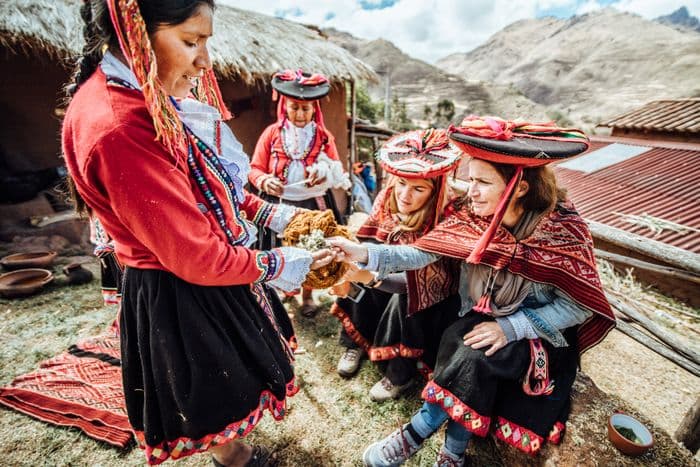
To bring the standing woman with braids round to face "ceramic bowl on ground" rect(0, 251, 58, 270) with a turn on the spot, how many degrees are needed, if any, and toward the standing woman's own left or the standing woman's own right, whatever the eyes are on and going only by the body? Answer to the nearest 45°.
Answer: approximately 135° to the standing woman's own left

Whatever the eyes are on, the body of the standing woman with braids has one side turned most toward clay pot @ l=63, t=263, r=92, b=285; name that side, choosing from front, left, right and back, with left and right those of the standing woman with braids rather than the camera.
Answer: left

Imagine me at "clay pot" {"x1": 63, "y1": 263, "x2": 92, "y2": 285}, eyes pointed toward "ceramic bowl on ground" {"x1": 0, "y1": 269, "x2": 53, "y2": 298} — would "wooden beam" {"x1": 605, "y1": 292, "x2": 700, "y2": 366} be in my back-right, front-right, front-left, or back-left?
back-left

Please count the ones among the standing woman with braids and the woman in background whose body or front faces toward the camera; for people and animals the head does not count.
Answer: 1

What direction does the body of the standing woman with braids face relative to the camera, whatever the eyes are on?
to the viewer's right

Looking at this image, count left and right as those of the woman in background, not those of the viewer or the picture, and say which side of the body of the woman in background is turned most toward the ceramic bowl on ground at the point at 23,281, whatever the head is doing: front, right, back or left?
right

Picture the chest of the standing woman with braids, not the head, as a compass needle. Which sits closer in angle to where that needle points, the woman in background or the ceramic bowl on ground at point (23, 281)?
the woman in background

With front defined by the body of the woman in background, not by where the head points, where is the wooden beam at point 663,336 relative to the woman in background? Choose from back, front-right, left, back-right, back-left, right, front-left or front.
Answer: front-left

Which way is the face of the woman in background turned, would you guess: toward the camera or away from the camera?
toward the camera

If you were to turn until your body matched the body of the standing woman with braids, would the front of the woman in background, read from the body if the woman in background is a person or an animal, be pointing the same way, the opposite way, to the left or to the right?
to the right

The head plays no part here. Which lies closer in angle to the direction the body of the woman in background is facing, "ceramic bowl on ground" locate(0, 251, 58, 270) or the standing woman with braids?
the standing woman with braids

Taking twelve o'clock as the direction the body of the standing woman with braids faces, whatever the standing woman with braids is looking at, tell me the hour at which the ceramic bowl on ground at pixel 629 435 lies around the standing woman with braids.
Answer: The ceramic bowl on ground is roughly at 1 o'clock from the standing woman with braids.

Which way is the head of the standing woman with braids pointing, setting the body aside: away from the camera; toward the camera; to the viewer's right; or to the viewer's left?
to the viewer's right

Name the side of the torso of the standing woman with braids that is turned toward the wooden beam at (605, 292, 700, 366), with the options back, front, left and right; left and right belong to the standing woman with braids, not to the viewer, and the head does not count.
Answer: front

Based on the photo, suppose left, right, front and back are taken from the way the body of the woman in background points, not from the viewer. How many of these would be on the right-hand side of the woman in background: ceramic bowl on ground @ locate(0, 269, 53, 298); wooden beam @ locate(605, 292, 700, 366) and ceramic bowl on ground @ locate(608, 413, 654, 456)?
1

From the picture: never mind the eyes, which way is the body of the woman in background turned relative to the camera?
toward the camera

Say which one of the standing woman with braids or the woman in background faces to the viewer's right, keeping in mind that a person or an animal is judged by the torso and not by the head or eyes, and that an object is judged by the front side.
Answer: the standing woman with braids

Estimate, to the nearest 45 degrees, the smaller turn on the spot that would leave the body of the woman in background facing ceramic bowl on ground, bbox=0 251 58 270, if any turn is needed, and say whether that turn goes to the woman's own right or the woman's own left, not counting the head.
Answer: approximately 90° to the woman's own right
